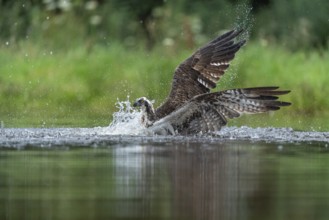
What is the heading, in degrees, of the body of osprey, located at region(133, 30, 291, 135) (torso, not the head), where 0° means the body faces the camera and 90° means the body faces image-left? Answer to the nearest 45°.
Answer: approximately 90°

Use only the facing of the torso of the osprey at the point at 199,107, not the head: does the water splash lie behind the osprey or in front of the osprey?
in front
